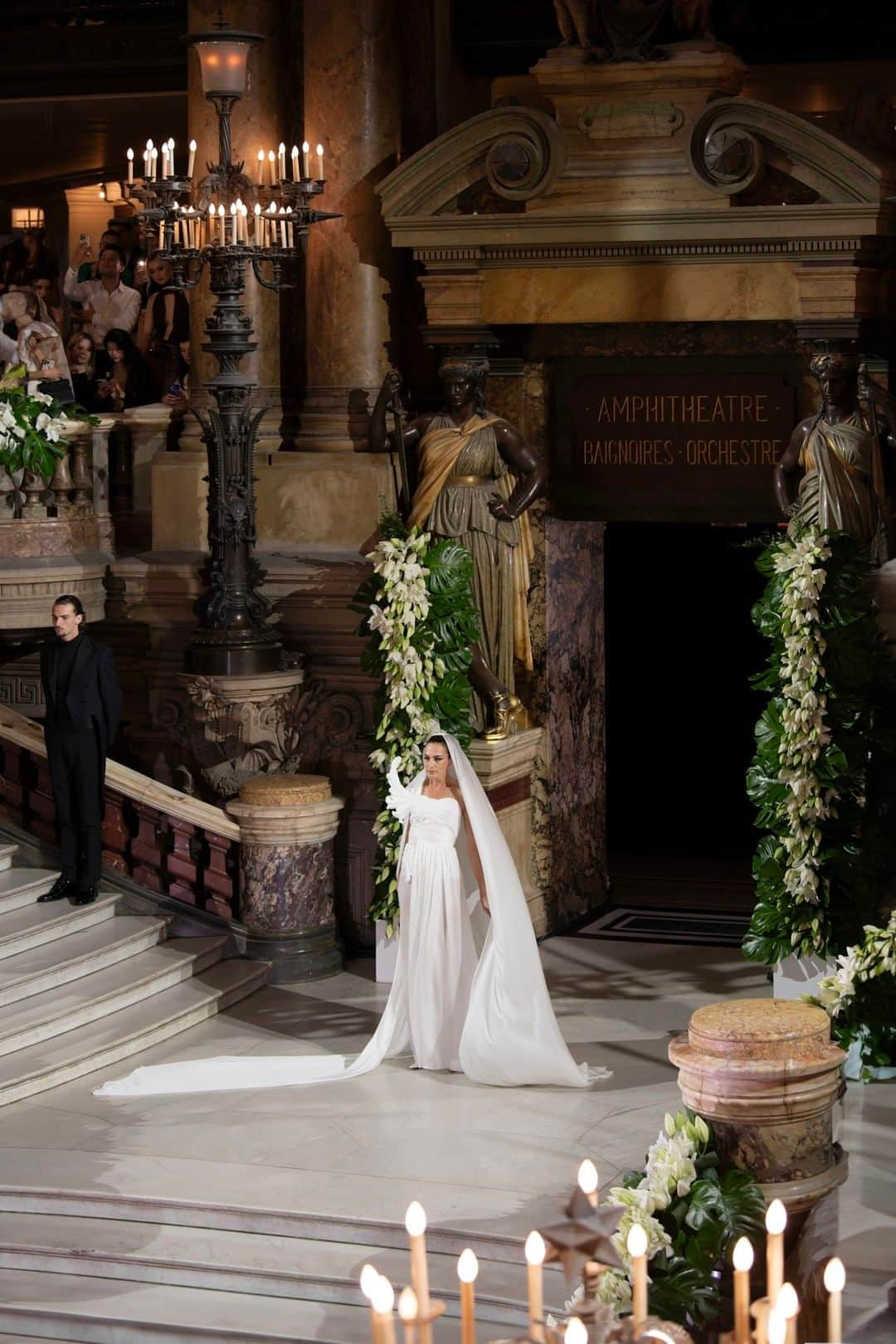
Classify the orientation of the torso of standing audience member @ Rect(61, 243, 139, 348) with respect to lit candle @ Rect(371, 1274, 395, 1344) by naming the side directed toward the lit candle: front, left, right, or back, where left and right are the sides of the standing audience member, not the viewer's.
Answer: front

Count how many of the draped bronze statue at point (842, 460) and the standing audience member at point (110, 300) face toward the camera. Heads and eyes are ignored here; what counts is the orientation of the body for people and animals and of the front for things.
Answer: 2

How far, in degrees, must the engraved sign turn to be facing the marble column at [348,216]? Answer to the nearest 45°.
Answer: approximately 90° to its right

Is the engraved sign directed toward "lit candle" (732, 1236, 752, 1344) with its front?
yes

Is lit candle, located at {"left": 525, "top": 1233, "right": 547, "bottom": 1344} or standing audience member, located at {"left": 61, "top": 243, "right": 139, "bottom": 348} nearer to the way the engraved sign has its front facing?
the lit candle

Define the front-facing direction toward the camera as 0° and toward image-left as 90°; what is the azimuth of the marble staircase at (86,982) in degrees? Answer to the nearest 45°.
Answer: approximately 315°

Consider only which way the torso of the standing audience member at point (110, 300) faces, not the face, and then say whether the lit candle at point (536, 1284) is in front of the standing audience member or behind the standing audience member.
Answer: in front

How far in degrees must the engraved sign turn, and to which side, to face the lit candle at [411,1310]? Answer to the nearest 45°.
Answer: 0° — it already faces it

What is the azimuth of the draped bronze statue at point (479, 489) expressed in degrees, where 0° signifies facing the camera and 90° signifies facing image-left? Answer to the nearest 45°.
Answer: approximately 0°

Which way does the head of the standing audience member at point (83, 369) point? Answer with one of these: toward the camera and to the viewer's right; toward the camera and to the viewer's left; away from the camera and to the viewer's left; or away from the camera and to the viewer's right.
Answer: toward the camera and to the viewer's right

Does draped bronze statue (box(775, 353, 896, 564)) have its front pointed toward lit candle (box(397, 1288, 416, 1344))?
yes

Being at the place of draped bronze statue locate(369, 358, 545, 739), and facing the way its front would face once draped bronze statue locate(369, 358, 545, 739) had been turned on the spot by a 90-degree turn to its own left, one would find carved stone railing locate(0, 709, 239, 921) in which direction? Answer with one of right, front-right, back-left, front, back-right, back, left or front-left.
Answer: back
